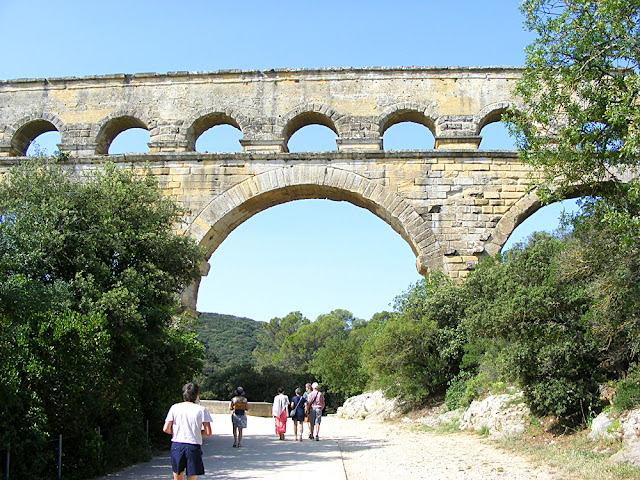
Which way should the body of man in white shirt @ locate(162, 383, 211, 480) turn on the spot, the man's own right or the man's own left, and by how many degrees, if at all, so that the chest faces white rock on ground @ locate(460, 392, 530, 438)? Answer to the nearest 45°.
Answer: approximately 45° to the man's own right

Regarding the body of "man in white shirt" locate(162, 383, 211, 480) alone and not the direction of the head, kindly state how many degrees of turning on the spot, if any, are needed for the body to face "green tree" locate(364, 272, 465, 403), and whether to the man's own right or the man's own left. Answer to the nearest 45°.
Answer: approximately 45° to the man's own right

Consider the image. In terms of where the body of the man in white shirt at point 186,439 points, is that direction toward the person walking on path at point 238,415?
yes

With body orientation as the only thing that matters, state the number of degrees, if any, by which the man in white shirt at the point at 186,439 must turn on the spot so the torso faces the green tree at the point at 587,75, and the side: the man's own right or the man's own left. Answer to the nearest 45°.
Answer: approximately 90° to the man's own right

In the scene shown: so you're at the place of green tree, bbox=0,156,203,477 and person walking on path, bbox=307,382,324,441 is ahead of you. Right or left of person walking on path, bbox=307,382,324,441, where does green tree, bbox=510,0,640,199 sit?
right

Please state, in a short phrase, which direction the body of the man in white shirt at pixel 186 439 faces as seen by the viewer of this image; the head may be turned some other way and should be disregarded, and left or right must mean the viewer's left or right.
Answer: facing away from the viewer

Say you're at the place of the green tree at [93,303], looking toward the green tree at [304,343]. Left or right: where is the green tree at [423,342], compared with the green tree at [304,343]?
right

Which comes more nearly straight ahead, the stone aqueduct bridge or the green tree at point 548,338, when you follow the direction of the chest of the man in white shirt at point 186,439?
the stone aqueduct bridge

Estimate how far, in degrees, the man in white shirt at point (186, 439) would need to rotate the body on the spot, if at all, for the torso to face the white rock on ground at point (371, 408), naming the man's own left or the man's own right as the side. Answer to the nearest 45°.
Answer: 0° — they already face it

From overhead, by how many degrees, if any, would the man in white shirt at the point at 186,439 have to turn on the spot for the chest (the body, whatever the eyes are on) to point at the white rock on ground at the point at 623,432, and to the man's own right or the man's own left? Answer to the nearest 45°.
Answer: approximately 90° to the man's own right

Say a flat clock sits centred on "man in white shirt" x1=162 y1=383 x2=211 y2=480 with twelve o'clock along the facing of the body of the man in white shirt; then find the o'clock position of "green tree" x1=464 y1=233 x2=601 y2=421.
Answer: The green tree is roughly at 2 o'clock from the man in white shirt.
